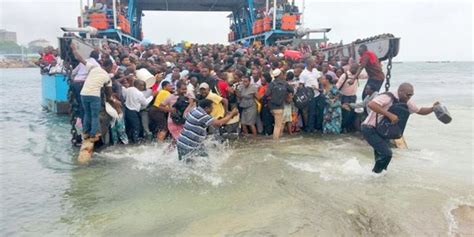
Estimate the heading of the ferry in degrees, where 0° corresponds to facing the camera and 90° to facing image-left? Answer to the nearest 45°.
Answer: approximately 0°

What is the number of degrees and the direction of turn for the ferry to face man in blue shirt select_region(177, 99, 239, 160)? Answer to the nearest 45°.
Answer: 0° — it already faces them

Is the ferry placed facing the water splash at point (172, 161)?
yes
